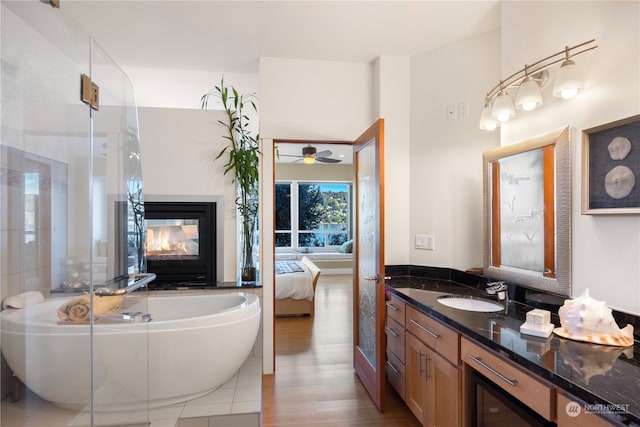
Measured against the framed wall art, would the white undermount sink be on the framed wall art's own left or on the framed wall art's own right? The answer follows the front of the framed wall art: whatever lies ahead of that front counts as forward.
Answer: on the framed wall art's own right

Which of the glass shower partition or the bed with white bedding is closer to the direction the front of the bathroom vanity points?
the glass shower partition

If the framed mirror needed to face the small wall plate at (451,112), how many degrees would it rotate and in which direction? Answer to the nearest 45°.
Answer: approximately 90° to its right

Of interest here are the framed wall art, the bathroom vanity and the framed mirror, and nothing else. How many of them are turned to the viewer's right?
0

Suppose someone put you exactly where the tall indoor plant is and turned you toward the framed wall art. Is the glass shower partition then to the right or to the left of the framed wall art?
right

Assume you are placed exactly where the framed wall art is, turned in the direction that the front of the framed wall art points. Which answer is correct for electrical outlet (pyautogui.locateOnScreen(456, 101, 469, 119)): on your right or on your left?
on your right

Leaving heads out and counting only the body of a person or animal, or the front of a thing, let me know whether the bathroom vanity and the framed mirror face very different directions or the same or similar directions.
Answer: same or similar directions

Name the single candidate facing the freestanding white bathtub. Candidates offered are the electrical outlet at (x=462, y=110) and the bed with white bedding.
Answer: the electrical outlet

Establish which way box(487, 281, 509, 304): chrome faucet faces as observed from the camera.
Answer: facing the viewer and to the left of the viewer

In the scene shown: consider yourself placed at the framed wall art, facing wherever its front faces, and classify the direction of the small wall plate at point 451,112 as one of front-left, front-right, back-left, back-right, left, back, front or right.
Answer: right

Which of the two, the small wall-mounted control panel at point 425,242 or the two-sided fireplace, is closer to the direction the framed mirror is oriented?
the two-sided fireplace
